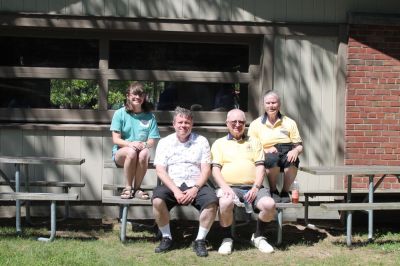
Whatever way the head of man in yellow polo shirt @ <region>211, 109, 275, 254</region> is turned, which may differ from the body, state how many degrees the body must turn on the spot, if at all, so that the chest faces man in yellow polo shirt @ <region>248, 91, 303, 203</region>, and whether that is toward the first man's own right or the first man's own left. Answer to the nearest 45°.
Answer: approximately 135° to the first man's own left

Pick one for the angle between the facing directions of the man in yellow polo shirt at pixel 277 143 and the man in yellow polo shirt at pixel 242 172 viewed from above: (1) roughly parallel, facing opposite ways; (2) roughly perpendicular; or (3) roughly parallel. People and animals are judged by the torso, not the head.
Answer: roughly parallel

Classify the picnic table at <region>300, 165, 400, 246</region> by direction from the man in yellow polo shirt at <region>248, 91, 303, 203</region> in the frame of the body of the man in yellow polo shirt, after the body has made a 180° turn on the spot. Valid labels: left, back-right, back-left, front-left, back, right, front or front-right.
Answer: right

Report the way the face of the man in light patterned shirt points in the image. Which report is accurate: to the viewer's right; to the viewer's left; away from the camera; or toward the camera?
toward the camera

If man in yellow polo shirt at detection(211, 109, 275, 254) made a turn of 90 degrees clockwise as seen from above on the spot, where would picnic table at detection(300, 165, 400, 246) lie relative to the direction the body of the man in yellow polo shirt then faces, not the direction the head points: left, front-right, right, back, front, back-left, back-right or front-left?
back

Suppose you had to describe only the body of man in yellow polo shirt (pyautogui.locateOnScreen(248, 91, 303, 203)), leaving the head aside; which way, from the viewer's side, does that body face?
toward the camera

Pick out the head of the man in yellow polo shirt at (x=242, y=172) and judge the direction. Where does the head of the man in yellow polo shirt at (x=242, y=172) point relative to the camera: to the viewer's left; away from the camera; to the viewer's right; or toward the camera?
toward the camera

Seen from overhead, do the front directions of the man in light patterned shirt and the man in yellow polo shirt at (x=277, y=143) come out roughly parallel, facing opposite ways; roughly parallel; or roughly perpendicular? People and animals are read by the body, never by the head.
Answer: roughly parallel

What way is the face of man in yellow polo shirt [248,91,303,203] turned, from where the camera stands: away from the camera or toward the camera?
toward the camera

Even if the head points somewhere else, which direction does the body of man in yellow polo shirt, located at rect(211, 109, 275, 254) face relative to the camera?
toward the camera

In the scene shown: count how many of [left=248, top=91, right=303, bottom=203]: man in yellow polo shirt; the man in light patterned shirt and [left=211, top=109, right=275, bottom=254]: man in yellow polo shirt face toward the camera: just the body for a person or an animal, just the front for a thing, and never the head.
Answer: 3

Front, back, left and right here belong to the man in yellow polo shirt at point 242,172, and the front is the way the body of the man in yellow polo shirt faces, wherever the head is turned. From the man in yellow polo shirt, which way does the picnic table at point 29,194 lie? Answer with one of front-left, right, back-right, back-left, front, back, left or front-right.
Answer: right

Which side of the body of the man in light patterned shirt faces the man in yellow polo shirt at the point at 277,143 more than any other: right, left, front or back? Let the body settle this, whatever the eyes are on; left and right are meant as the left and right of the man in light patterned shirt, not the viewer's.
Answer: left

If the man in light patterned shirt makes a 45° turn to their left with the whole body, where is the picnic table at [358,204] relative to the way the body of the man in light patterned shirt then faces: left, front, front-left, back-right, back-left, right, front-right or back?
front-left

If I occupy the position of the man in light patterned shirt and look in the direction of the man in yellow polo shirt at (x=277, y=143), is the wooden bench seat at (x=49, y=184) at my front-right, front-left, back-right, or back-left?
back-left
